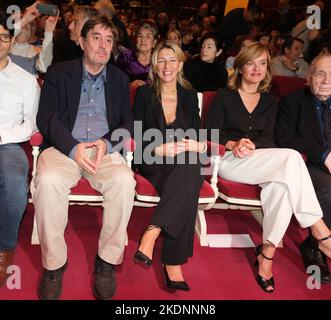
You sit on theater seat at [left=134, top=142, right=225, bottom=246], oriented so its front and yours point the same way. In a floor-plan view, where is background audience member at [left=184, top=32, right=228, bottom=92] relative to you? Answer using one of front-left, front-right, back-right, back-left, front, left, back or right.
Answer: back

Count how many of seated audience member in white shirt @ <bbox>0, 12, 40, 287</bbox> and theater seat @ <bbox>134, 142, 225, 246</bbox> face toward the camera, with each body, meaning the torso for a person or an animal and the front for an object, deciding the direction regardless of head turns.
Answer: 2

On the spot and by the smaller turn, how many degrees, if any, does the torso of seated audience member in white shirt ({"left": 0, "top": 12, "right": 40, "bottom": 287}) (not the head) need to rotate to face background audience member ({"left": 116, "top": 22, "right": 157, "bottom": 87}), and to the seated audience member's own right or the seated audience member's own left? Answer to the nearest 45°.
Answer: approximately 135° to the seated audience member's own left

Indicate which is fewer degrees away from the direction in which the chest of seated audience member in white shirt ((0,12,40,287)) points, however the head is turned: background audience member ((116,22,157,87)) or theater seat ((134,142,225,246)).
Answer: the theater seat

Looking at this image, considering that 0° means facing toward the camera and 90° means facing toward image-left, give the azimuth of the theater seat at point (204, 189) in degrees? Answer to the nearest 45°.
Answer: approximately 0°

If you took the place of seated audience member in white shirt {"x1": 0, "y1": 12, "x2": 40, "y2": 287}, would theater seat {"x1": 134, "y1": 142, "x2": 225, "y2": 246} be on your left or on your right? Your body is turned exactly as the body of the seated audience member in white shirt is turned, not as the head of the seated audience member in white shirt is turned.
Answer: on your left

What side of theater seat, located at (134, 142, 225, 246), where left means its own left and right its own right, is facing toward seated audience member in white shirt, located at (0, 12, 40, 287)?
right

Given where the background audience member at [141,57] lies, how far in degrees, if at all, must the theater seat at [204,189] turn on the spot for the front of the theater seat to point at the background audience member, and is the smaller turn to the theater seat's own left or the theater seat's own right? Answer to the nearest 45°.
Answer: approximately 180°

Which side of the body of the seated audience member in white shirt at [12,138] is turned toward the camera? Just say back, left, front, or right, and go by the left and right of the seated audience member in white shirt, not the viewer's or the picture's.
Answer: front
